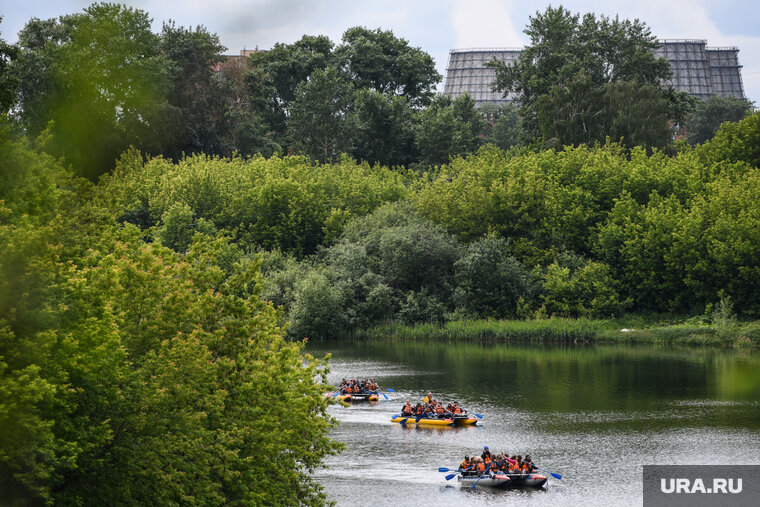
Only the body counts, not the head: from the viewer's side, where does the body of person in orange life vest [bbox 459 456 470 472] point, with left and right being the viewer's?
facing the viewer and to the left of the viewer

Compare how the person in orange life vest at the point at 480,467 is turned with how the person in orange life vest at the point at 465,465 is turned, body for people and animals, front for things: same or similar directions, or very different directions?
same or similar directions
